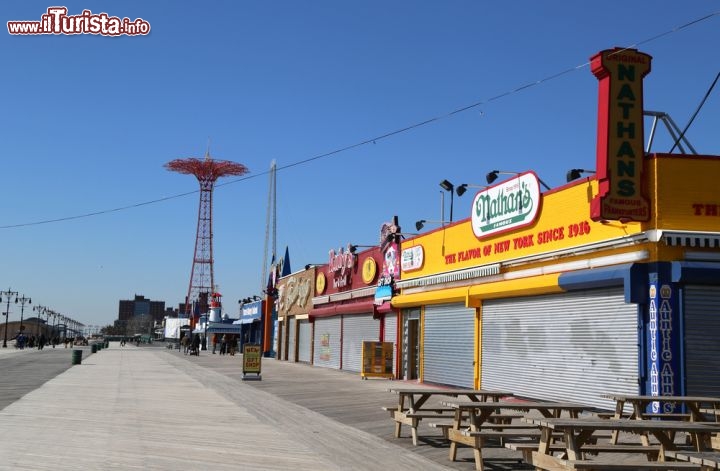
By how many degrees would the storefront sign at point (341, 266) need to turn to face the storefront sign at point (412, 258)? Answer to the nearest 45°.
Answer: approximately 45° to its left

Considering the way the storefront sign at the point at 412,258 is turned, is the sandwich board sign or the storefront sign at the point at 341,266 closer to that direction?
the sandwich board sign

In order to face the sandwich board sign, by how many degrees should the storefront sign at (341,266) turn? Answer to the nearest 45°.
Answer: approximately 45° to its left

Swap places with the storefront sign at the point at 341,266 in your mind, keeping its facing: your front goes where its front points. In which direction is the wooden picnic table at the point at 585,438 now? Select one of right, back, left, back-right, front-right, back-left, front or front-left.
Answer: front-left

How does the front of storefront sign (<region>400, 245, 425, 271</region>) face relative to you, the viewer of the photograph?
facing the viewer and to the left of the viewer

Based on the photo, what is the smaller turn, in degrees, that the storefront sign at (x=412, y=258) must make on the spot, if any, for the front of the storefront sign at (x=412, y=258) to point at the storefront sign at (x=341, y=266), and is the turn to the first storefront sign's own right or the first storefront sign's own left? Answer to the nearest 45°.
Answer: approximately 135° to the first storefront sign's own right

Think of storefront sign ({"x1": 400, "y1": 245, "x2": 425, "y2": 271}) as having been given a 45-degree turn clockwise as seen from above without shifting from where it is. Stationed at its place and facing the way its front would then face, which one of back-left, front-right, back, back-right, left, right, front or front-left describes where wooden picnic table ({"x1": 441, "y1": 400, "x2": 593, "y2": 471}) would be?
left

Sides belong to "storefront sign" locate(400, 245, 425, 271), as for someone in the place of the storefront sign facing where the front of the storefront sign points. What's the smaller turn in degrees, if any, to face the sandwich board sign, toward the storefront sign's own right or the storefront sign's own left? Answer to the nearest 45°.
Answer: approximately 45° to the storefront sign's own right

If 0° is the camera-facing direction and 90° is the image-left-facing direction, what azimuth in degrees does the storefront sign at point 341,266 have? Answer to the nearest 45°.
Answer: approximately 45°

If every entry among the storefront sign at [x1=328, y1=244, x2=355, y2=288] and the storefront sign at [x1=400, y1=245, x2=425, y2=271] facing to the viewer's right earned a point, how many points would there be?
0

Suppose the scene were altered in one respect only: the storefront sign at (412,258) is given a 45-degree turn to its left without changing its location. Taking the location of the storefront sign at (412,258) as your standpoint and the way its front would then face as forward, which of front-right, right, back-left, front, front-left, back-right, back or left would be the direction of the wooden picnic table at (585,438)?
front
